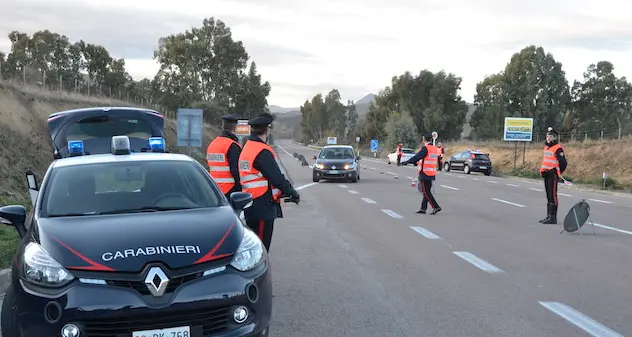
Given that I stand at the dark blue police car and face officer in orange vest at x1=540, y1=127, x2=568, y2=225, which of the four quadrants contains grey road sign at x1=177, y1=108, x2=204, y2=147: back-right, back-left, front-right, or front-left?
front-left

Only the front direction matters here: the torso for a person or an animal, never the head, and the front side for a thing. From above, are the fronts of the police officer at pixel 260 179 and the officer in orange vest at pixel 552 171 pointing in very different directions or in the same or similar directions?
very different directions

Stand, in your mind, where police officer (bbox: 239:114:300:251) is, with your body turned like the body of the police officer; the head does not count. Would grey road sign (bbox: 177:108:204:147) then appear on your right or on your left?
on your left

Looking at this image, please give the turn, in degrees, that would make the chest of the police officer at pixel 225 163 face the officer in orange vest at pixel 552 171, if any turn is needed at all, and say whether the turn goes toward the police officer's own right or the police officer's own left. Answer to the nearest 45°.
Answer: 0° — they already face them

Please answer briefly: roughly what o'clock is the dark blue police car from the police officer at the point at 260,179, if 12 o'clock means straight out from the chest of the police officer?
The dark blue police car is roughly at 5 o'clock from the police officer.

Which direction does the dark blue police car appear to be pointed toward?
toward the camera

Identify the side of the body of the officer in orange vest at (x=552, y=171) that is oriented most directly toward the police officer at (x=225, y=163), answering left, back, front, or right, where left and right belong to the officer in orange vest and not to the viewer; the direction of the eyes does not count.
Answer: front

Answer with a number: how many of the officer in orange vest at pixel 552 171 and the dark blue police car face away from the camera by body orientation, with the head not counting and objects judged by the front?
0

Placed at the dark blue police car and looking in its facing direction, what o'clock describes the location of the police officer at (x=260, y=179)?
The police officer is roughly at 7 o'clock from the dark blue police car.
